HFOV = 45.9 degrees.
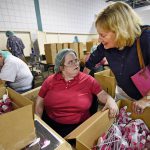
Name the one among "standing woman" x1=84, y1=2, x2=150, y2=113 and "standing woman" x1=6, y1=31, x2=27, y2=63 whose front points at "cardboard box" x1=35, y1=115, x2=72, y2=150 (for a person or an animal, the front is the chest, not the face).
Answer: "standing woman" x1=84, y1=2, x2=150, y2=113

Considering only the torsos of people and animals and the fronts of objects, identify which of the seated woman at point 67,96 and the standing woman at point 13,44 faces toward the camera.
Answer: the seated woman

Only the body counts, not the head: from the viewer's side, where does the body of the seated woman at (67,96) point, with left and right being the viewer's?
facing the viewer

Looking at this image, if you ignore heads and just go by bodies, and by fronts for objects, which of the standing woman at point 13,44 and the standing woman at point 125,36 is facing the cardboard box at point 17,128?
the standing woman at point 125,36

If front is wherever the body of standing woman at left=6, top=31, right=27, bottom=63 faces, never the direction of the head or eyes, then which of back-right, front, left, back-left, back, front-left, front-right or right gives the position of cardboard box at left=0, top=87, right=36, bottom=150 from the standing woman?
back-left

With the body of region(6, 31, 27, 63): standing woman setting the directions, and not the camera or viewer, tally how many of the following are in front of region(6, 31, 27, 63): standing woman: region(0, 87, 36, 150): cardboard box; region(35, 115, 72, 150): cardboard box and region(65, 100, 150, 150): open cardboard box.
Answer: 0

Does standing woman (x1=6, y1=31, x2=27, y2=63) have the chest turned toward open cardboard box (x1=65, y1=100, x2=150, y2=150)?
no

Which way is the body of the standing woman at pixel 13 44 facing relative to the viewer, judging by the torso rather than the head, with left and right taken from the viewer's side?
facing away from the viewer and to the left of the viewer

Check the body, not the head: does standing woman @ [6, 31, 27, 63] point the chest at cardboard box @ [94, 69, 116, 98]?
no

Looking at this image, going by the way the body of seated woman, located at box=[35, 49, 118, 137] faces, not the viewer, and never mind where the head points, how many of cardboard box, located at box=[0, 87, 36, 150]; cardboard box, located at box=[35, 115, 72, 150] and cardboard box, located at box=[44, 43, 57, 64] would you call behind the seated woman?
1

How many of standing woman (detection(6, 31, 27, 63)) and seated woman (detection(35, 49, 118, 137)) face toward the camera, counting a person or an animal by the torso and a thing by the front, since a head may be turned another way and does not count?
1

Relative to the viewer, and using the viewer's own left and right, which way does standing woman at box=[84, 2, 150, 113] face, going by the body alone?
facing the viewer and to the left of the viewer

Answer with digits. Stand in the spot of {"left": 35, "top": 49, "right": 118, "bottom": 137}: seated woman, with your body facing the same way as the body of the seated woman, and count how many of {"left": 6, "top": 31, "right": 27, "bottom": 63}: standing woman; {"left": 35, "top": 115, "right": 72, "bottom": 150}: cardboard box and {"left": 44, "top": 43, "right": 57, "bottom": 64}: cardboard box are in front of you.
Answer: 1
